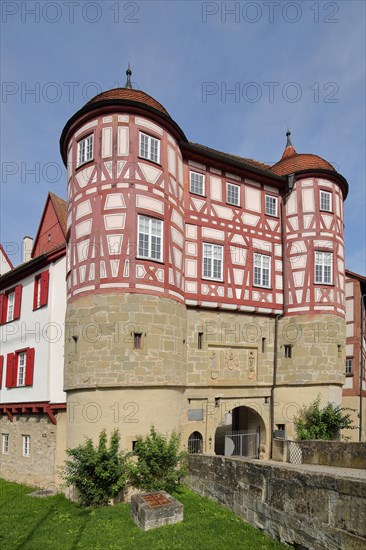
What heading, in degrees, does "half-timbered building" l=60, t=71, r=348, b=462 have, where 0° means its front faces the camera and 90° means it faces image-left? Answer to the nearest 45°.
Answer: approximately 315°

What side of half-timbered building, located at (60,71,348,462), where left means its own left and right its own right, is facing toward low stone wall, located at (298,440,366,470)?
front

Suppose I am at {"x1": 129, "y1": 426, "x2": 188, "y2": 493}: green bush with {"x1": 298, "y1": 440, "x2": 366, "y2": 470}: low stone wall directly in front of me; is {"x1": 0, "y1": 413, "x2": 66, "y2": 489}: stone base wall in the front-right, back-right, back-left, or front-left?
back-left
